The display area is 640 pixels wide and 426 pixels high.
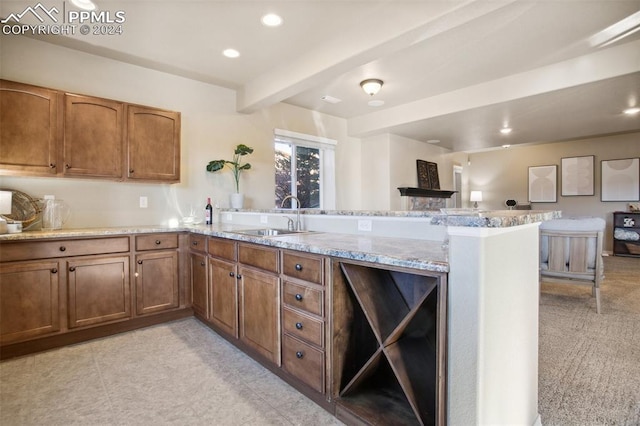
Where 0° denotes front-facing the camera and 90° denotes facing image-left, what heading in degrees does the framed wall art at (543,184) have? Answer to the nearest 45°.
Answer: approximately 0°

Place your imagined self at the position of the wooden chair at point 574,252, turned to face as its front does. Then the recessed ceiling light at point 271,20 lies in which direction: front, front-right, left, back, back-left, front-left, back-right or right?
back-left

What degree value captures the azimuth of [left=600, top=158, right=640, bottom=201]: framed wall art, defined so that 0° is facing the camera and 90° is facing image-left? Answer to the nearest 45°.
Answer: approximately 0°

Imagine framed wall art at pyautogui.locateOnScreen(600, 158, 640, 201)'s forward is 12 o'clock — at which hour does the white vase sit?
The white vase is roughly at 1 o'clock from the framed wall art.

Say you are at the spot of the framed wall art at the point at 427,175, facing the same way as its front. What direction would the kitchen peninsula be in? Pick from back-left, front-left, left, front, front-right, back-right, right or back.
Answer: front-right

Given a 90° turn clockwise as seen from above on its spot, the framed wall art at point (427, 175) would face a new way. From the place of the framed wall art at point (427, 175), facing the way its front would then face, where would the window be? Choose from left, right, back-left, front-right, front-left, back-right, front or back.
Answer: front

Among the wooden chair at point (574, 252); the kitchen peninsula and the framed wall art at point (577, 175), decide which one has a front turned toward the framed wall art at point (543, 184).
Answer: the wooden chair

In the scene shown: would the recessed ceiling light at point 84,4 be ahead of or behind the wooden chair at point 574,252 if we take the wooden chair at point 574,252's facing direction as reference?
behind

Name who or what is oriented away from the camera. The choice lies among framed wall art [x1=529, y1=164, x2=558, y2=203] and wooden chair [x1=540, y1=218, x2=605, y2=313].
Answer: the wooden chair

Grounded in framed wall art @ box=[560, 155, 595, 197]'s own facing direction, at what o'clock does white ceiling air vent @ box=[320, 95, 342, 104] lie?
The white ceiling air vent is roughly at 1 o'clock from the framed wall art.

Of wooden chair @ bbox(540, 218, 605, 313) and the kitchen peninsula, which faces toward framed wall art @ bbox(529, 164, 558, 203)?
the wooden chair

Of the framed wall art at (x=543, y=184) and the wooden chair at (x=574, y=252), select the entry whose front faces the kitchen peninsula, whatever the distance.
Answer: the framed wall art
